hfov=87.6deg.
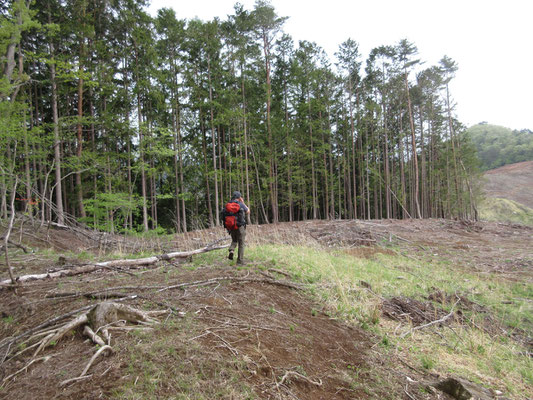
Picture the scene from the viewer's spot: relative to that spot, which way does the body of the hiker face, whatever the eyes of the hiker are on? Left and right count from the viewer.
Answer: facing away from the viewer and to the right of the viewer

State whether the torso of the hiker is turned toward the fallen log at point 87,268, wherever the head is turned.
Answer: no

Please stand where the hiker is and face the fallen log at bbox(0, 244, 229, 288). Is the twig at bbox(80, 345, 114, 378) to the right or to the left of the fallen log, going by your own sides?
left

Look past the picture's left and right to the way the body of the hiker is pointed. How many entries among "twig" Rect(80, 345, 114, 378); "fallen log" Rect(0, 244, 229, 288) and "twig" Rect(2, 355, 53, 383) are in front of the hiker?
0

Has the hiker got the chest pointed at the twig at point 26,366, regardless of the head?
no

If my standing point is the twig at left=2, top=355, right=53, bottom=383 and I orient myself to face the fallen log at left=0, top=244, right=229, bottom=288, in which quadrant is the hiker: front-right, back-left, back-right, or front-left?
front-right

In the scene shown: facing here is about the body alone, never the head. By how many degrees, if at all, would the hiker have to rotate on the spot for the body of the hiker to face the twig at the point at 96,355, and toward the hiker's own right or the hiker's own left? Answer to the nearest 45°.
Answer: approximately 135° to the hiker's own right

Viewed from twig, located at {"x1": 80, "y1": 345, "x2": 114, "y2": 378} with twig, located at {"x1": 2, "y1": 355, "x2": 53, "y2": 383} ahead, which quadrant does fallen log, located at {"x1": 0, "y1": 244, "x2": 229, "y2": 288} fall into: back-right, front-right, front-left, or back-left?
front-right
